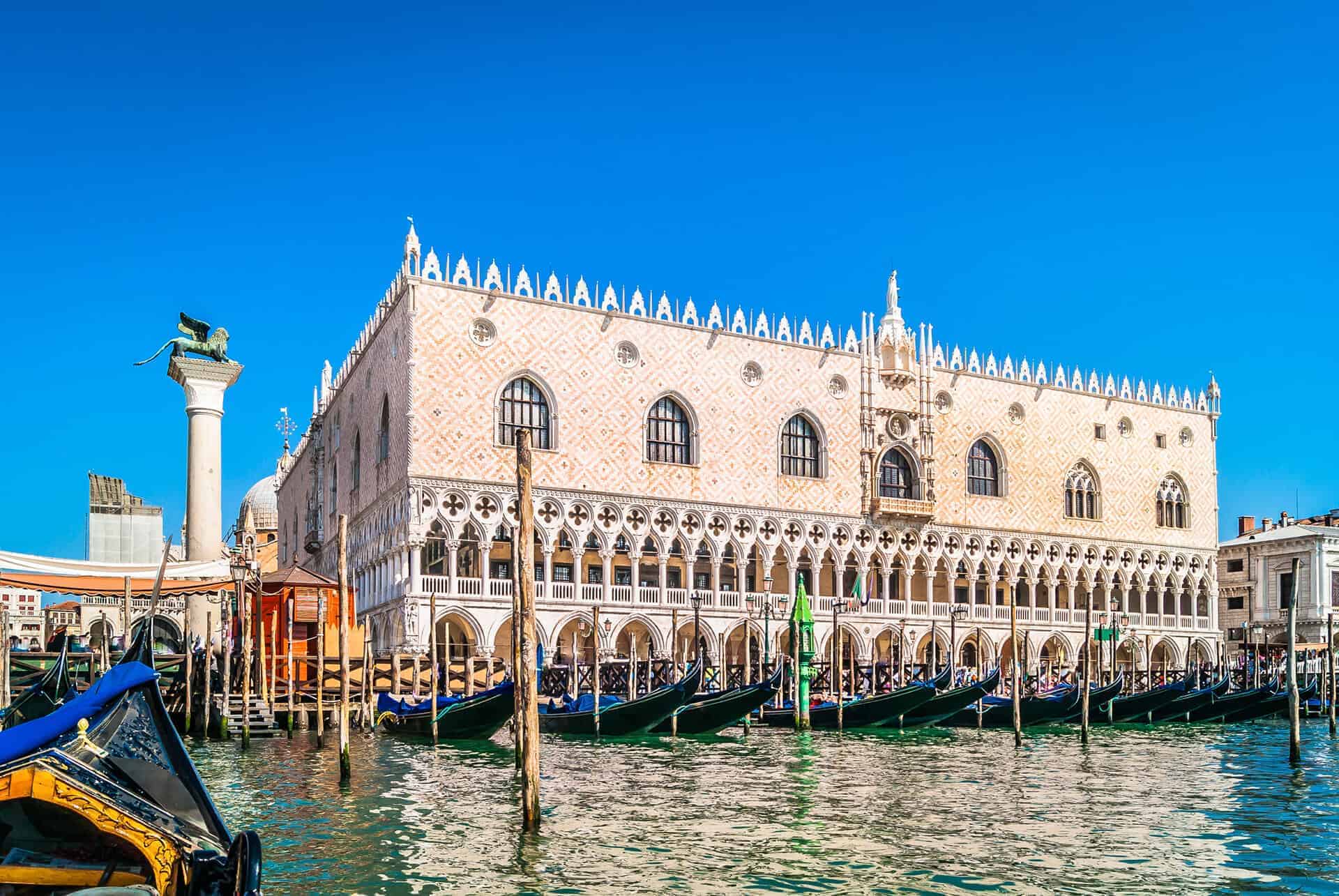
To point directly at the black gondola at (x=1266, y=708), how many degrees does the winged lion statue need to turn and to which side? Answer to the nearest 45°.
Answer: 0° — it already faces it

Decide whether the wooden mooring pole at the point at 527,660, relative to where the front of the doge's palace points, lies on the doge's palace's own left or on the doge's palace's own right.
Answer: on the doge's palace's own right

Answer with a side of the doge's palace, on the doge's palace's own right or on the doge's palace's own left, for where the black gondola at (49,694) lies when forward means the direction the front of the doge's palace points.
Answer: on the doge's palace's own right

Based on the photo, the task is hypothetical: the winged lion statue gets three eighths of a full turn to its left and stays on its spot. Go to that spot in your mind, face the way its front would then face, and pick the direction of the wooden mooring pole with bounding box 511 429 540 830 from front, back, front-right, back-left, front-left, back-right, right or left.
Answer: back-left

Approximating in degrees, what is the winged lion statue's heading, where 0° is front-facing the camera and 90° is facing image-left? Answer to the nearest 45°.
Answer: approximately 270°

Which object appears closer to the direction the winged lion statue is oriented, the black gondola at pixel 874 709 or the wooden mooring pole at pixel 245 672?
the black gondola

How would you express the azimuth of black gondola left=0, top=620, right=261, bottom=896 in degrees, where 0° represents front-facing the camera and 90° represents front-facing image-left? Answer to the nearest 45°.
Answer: approximately 225°

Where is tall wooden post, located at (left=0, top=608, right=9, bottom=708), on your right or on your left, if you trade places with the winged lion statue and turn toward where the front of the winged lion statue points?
on your right

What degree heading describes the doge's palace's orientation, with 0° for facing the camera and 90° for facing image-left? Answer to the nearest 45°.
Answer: approximately 315°
